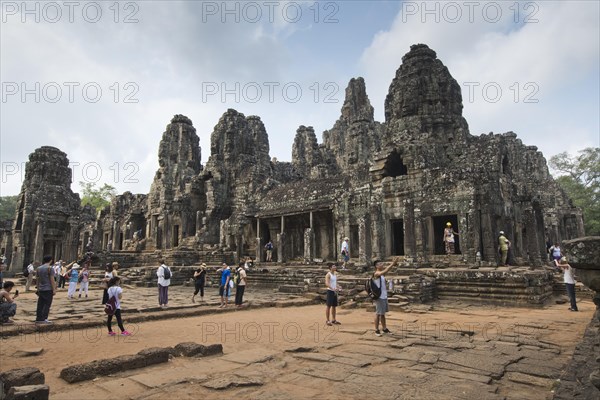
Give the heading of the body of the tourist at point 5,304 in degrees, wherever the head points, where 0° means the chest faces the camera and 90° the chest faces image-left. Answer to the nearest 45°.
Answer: approximately 270°

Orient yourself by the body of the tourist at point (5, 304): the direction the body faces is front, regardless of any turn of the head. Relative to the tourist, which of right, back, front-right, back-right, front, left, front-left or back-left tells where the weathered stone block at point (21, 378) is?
right

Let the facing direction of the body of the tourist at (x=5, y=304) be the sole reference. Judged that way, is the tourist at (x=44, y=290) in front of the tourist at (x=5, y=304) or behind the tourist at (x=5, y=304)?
in front

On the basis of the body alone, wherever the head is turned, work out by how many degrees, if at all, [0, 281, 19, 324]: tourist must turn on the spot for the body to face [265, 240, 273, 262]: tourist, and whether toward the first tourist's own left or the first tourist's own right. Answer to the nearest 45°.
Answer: approximately 45° to the first tourist's own left

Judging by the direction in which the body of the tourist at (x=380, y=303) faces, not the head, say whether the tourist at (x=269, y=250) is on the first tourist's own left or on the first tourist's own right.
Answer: on the first tourist's own left

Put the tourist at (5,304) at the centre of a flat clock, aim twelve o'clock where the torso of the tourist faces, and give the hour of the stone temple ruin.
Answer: The stone temple ruin is roughly at 11 o'clock from the tourist.

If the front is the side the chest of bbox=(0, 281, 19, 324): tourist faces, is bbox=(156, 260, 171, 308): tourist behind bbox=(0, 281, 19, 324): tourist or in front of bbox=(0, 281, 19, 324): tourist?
in front
